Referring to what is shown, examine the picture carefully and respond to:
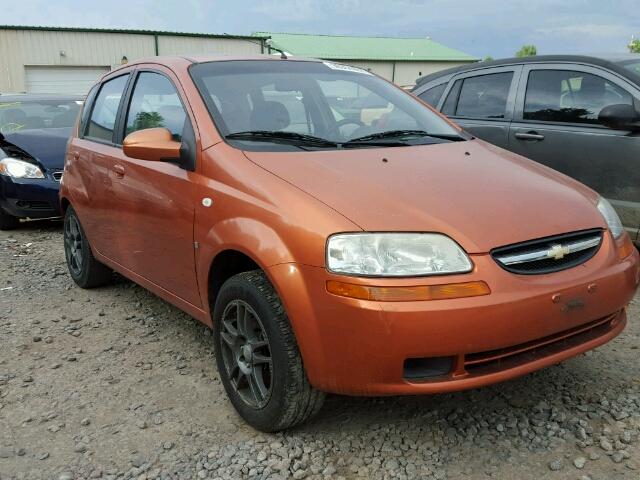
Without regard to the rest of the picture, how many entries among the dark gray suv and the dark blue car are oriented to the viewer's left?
0

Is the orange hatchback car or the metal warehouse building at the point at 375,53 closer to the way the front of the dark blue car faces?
the orange hatchback car

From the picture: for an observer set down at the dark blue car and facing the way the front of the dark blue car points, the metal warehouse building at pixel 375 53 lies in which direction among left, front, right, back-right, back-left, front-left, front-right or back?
left

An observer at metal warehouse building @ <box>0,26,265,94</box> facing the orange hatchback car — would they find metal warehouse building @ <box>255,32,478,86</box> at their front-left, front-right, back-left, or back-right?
back-left

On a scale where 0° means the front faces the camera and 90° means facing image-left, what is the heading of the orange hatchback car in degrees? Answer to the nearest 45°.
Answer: approximately 315°

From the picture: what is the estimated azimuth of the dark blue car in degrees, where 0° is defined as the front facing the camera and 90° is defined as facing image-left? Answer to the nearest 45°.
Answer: approximately 315°

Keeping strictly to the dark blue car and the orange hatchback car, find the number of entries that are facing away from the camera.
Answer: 0

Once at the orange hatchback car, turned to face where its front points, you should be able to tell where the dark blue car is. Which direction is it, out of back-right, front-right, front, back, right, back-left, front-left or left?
back

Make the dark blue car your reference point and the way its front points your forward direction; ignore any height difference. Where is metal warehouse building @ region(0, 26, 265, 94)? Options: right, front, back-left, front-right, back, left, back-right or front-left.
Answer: back-left

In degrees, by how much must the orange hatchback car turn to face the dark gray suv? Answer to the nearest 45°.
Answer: approximately 90° to its left
